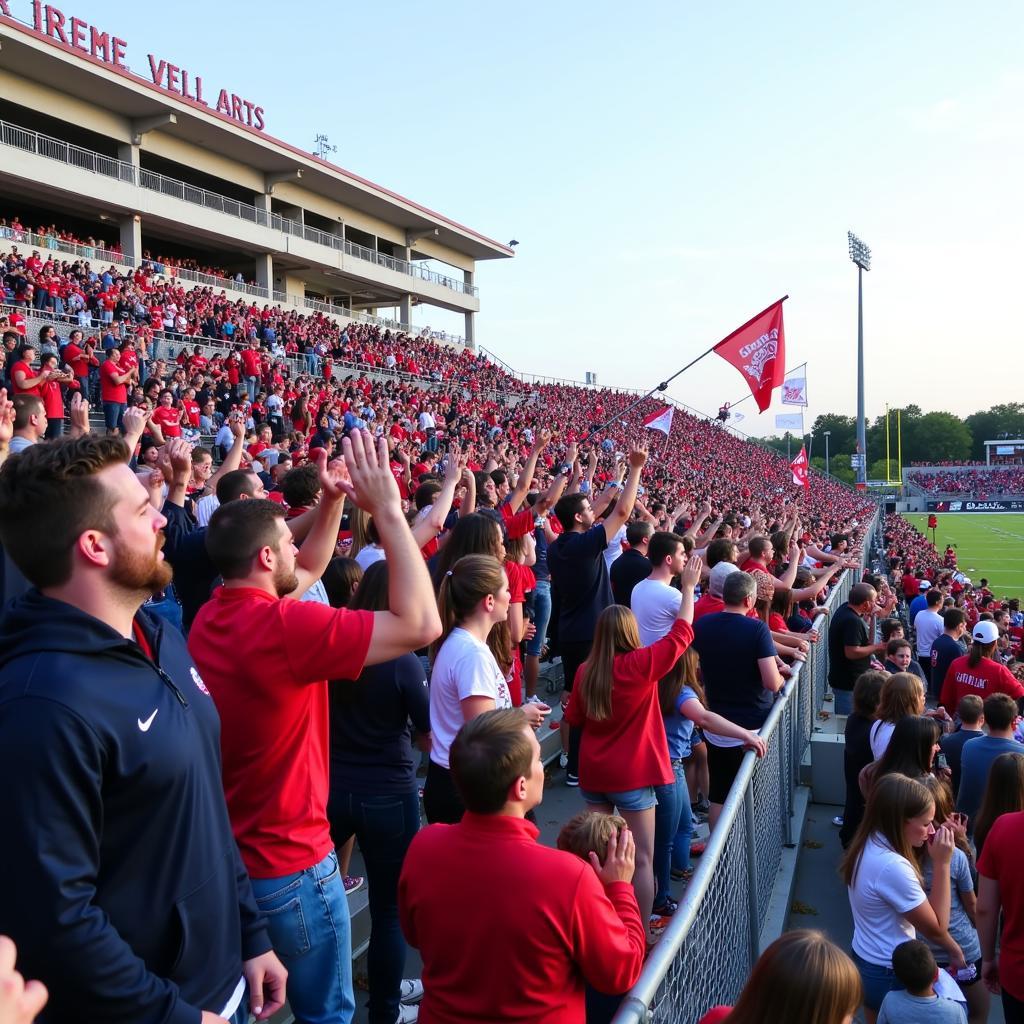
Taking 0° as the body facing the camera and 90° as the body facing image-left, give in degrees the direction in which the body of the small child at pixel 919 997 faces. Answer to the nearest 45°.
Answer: approximately 180°

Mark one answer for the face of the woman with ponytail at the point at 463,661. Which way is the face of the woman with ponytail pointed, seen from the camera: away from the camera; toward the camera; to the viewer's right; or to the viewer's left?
to the viewer's right

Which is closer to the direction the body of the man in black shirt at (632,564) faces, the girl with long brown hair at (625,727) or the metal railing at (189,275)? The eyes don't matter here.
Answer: the metal railing

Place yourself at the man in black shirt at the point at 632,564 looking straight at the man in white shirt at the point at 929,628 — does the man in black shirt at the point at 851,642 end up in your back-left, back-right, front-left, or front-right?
front-right

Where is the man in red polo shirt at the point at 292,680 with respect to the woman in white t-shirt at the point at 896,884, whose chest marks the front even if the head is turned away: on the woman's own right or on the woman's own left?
on the woman's own right

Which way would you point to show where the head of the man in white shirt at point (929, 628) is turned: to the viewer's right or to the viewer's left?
to the viewer's right

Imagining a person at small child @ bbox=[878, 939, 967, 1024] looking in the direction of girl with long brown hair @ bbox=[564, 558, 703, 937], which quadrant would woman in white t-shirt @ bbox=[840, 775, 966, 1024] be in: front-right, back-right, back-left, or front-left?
front-right

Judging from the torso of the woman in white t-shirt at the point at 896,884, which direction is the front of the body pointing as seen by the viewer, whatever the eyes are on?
to the viewer's right

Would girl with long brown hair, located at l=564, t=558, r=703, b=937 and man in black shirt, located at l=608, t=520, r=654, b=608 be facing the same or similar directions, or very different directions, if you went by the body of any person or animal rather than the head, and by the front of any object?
same or similar directions

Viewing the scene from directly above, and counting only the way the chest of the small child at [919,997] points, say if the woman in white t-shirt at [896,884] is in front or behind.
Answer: in front

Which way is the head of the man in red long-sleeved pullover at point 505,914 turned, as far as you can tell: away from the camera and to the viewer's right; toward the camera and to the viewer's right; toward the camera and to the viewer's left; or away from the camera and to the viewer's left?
away from the camera and to the viewer's right
